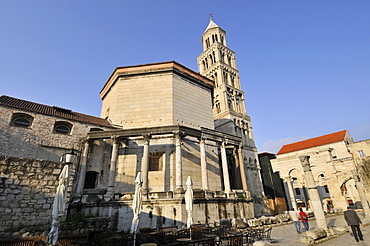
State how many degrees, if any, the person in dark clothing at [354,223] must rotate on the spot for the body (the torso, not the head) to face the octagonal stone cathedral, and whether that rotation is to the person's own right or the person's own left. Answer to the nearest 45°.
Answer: approximately 90° to the person's own left

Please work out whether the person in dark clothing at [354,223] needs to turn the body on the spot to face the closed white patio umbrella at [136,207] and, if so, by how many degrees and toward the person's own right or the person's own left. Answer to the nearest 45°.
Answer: approximately 135° to the person's own left

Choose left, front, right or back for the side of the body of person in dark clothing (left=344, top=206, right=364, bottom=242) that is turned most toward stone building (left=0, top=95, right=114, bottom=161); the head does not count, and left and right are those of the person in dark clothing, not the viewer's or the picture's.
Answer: left

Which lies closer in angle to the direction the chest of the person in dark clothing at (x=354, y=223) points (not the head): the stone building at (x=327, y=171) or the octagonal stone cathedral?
the stone building

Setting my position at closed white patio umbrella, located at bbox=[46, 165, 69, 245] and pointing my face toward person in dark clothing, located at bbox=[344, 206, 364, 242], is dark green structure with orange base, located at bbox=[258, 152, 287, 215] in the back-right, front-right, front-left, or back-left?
front-left

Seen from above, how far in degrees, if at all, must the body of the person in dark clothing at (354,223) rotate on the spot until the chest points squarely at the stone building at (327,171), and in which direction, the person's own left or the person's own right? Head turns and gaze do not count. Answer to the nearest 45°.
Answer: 0° — they already face it

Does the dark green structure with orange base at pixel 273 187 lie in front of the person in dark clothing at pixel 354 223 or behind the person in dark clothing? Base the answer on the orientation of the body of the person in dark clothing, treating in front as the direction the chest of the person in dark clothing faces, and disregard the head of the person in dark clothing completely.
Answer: in front

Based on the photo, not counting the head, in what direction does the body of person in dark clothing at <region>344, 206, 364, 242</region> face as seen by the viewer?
away from the camera

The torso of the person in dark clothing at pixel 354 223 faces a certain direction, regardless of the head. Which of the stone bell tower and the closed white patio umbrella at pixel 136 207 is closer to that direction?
the stone bell tower

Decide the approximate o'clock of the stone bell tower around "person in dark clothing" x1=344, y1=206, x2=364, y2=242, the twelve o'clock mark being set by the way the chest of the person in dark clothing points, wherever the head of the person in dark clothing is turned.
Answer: The stone bell tower is roughly at 11 o'clock from the person in dark clothing.

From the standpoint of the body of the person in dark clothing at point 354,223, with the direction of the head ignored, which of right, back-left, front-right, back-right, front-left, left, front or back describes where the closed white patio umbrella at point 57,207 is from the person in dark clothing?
back-left

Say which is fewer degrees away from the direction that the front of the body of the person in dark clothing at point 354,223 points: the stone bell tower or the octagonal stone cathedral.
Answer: the stone bell tower
